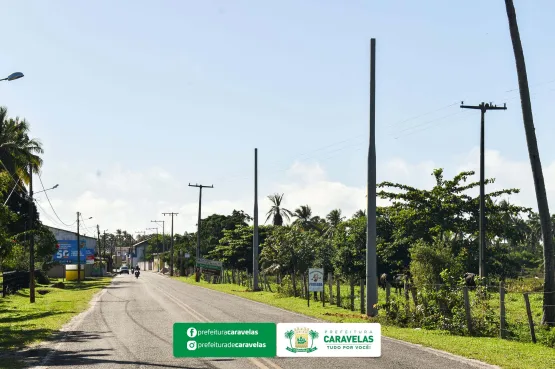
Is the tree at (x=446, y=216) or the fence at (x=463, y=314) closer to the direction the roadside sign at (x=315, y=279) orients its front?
the fence

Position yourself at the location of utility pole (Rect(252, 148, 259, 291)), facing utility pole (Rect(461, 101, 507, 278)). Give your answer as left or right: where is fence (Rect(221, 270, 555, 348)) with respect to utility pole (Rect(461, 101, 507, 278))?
right

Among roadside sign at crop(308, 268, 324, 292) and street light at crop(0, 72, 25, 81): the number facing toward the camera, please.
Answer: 1

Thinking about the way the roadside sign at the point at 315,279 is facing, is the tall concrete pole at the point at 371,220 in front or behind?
in front

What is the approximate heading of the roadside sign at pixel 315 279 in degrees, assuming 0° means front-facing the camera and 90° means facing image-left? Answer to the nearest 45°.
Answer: approximately 0°

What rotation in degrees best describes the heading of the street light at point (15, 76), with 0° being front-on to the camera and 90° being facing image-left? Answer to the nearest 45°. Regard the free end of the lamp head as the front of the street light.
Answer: approximately 270°

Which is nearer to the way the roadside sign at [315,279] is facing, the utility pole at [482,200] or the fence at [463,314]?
the fence

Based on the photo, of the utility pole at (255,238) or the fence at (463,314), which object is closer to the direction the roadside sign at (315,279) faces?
the fence

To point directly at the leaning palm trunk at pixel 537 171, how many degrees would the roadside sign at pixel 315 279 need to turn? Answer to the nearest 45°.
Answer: approximately 45° to its left
